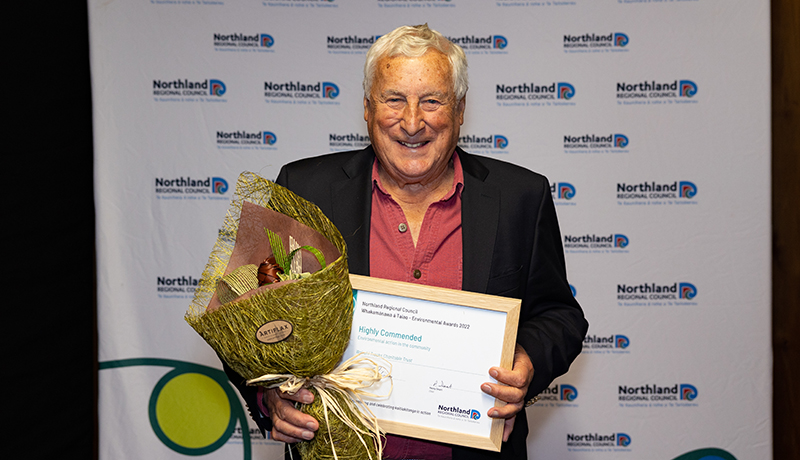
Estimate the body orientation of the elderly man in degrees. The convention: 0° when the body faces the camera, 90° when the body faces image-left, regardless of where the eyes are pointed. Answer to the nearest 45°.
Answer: approximately 0°
